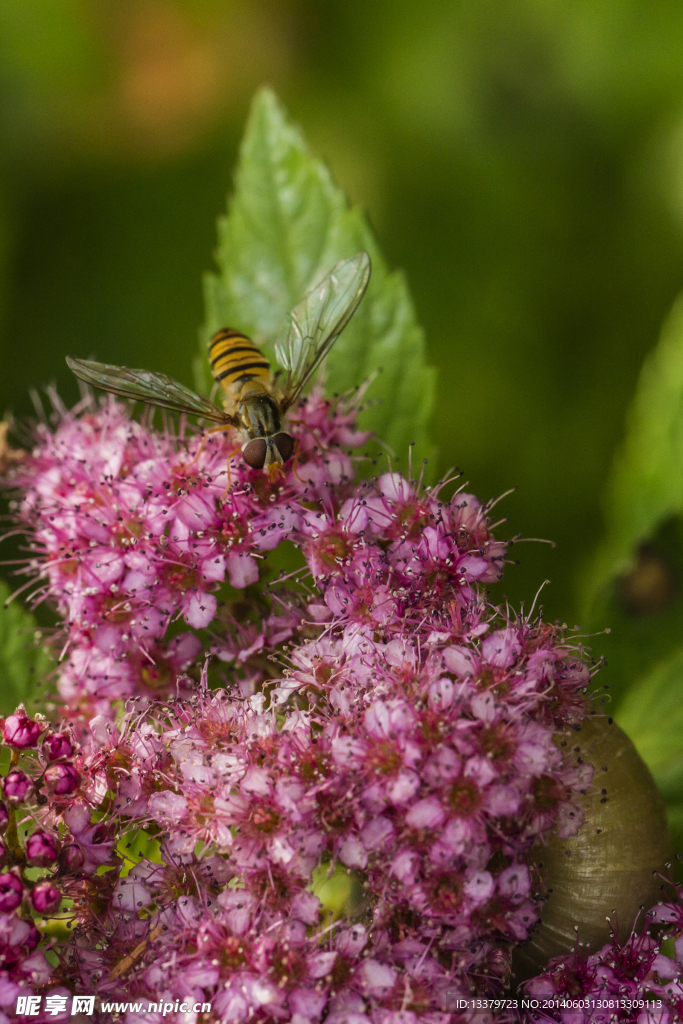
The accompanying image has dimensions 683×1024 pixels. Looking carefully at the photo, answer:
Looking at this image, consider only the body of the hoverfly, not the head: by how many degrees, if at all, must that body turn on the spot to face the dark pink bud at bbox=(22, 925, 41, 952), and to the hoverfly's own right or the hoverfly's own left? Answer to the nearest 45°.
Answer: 0° — it already faces it

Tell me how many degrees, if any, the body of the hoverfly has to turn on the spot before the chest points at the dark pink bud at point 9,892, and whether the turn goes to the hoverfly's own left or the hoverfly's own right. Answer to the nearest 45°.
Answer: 0° — it already faces it

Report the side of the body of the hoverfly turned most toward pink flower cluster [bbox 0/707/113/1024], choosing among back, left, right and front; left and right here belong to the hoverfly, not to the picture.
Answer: front

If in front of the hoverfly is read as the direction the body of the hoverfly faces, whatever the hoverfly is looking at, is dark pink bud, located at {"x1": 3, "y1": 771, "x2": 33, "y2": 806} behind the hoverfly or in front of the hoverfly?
in front

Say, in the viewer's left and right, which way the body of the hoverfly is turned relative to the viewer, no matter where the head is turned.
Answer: facing the viewer

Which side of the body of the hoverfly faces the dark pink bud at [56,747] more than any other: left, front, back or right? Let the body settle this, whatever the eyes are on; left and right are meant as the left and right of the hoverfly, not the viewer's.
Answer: front

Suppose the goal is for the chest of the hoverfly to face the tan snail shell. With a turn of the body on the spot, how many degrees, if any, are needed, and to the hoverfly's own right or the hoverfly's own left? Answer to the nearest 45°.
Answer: approximately 45° to the hoverfly's own left
